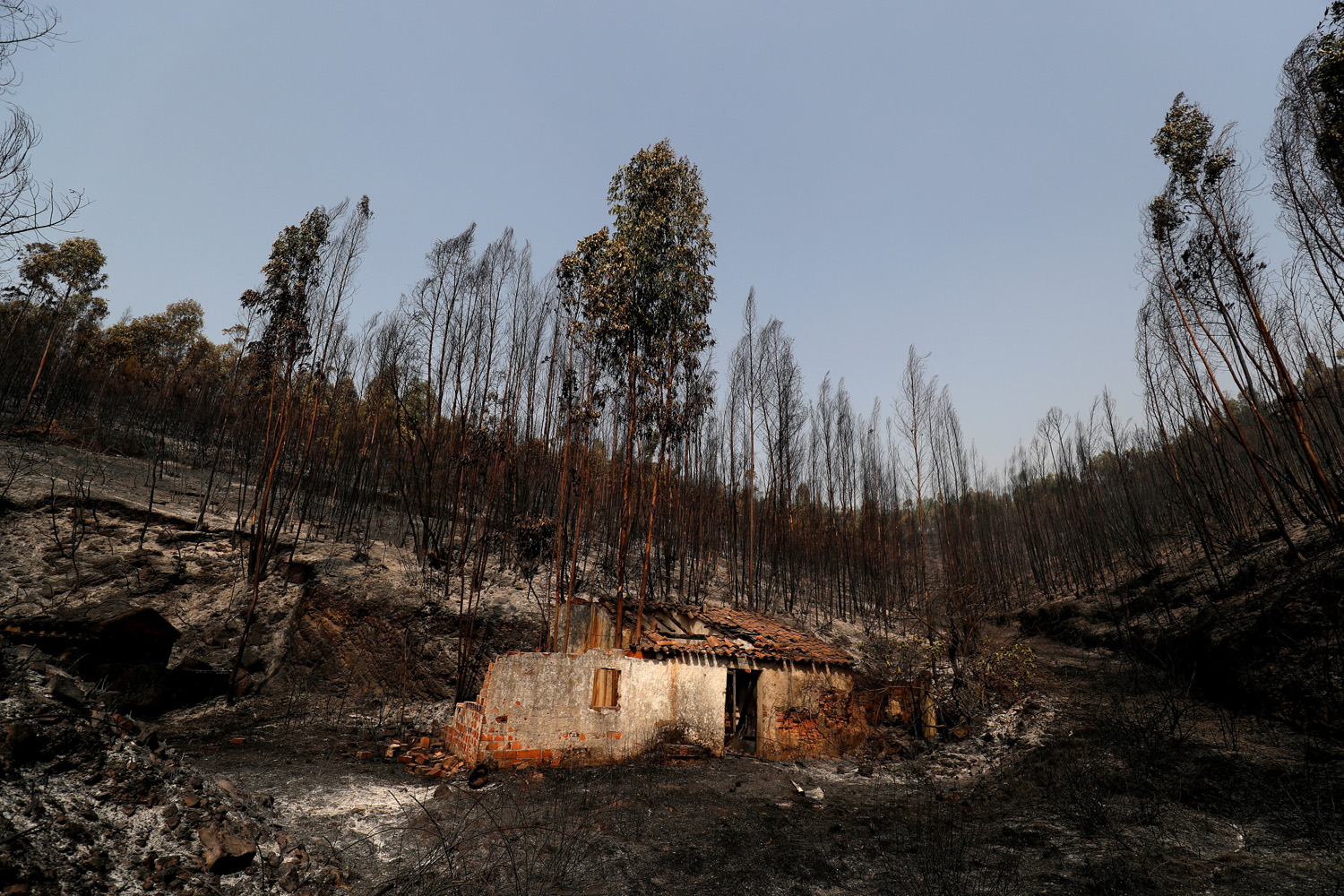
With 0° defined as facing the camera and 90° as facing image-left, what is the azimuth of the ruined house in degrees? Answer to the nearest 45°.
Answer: approximately 0°

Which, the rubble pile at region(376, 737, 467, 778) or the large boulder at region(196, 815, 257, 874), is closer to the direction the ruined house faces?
the large boulder

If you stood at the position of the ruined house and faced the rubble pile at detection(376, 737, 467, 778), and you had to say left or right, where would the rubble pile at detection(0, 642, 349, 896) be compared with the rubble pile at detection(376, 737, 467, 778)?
left

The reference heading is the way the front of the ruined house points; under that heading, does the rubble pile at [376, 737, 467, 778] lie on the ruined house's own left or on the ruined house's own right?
on the ruined house's own right

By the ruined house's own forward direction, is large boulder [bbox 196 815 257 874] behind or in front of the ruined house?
in front

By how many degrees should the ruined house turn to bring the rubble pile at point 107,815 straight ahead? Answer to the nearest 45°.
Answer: approximately 45° to its right
